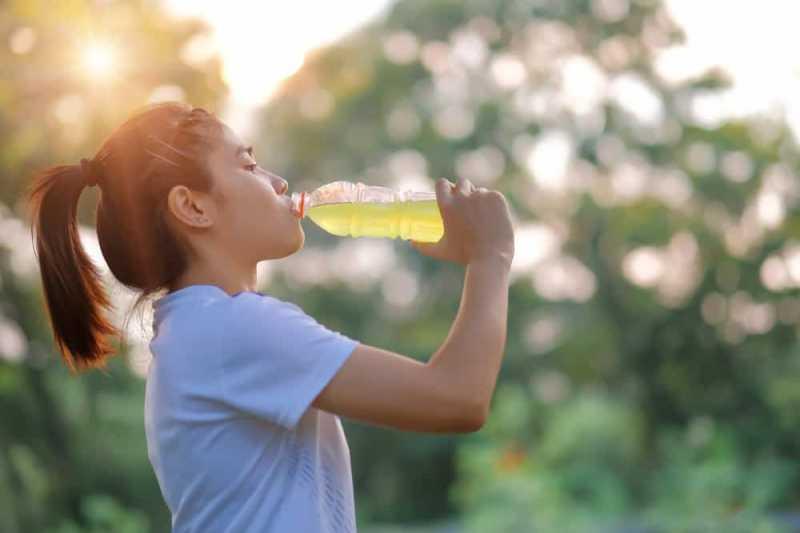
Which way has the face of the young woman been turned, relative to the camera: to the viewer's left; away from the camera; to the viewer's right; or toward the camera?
to the viewer's right

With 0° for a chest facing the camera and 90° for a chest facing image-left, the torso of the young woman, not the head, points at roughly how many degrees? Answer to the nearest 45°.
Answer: approximately 270°
